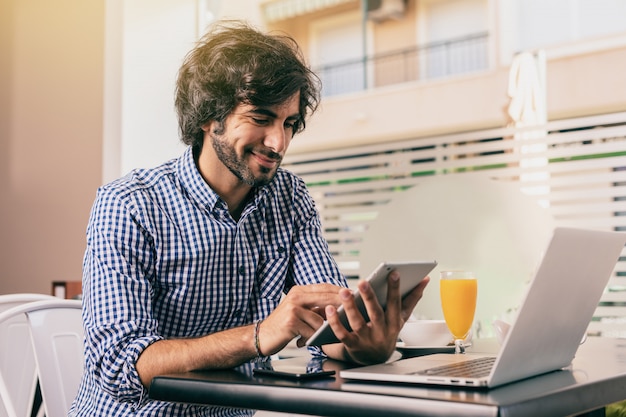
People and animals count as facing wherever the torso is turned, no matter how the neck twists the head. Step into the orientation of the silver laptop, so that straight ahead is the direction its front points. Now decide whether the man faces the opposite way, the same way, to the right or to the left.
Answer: the opposite way

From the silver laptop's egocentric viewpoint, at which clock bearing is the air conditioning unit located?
The air conditioning unit is roughly at 1 o'clock from the silver laptop.

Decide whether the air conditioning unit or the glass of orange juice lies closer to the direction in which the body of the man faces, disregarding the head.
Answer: the glass of orange juice

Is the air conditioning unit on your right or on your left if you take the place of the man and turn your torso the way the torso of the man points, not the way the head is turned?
on your left

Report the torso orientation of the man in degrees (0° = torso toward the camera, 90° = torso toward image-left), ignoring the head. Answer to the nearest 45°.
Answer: approximately 315°

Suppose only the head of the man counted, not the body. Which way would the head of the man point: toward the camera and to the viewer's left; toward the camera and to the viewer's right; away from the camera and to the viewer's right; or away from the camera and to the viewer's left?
toward the camera and to the viewer's right

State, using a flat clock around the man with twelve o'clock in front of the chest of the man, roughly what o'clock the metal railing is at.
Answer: The metal railing is roughly at 8 o'clock from the man.

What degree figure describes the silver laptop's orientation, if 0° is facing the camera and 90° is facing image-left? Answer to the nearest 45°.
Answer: approximately 135°
